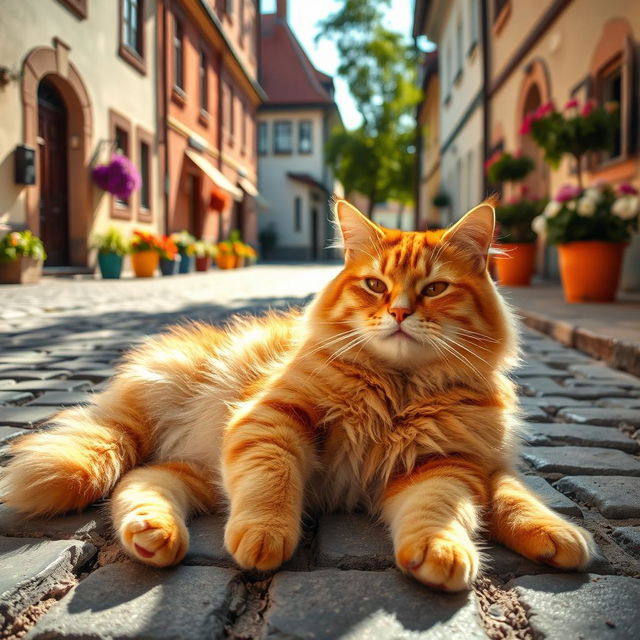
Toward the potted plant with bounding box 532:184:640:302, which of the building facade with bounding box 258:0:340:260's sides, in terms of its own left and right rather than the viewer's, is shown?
front

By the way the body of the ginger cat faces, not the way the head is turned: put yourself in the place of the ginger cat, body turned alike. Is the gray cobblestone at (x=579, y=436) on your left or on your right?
on your left

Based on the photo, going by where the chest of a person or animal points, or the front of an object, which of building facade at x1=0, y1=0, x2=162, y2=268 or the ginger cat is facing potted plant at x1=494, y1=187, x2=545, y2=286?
the building facade

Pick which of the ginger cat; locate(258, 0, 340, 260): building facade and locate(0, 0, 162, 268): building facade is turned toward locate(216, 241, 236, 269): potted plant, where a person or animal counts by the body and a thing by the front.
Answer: locate(258, 0, 340, 260): building facade

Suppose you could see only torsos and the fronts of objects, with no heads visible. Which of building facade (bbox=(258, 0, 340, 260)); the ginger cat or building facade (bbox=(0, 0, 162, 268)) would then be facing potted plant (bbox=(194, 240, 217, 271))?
building facade (bbox=(258, 0, 340, 260))

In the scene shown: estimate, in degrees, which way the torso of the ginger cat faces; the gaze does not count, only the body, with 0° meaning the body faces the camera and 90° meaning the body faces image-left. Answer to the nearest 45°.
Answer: approximately 315°

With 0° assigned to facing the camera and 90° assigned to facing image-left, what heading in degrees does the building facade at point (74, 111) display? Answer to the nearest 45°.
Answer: approximately 315°

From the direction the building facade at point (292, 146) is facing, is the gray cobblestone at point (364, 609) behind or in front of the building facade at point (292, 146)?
in front
